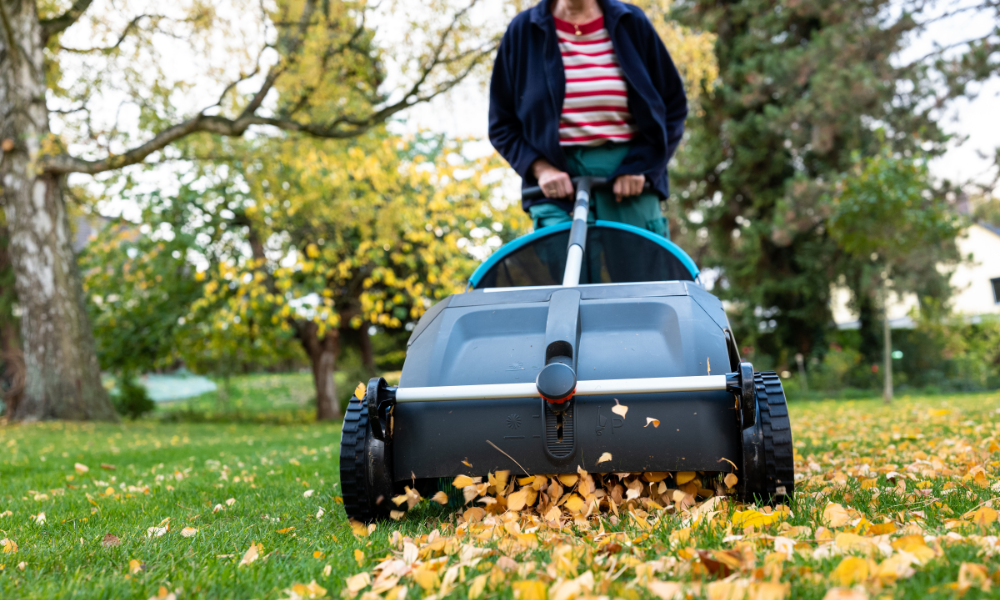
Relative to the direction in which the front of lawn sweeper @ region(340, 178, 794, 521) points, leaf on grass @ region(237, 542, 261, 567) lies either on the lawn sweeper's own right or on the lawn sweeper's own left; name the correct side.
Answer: on the lawn sweeper's own right

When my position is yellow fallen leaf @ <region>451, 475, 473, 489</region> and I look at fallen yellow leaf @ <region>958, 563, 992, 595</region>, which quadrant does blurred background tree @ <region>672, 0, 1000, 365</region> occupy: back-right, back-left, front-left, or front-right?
back-left

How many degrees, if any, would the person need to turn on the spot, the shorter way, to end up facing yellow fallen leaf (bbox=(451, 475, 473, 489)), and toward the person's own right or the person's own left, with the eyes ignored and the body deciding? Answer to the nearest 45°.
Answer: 0° — they already face it

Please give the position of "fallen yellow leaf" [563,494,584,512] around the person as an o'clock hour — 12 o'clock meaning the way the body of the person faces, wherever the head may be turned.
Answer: The fallen yellow leaf is roughly at 12 o'clock from the person.

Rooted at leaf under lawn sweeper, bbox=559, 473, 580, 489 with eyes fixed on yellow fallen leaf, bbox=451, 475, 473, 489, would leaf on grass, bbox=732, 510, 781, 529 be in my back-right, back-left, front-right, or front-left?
back-left

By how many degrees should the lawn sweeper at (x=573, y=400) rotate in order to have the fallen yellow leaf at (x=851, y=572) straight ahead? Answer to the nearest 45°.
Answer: approximately 45° to its left

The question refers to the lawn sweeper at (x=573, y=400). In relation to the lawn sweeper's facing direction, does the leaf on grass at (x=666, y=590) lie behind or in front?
in front

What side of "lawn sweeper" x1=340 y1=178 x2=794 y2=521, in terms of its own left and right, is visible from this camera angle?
front

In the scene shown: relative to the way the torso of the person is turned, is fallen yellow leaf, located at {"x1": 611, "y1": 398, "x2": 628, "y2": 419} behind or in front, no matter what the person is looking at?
in front

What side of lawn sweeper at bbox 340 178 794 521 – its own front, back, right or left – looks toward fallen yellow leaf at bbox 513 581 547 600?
front

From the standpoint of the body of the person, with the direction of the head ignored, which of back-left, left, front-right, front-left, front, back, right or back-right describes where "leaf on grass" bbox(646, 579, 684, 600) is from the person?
front

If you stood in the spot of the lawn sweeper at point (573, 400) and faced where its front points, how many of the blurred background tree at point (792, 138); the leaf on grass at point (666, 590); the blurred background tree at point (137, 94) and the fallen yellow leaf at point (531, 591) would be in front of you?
2

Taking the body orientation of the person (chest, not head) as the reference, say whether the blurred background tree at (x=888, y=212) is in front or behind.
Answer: behind
